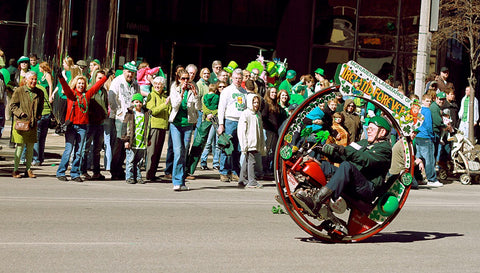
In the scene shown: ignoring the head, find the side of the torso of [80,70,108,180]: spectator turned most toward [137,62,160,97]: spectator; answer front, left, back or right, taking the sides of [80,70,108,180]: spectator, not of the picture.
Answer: left

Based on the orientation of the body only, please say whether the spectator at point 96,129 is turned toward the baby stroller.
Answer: no

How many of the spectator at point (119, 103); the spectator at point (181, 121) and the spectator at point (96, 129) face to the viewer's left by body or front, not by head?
0

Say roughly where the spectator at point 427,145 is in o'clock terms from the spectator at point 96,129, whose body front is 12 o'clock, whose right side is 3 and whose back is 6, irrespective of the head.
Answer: the spectator at point 427,145 is roughly at 10 o'clock from the spectator at point 96,129.

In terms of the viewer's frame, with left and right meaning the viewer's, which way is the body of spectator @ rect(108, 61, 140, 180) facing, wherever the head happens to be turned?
facing the viewer and to the right of the viewer

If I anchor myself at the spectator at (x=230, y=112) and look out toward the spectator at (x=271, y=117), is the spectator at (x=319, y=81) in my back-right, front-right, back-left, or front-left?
front-left

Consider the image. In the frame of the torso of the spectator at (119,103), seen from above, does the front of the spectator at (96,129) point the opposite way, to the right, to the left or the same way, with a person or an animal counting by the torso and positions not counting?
the same way

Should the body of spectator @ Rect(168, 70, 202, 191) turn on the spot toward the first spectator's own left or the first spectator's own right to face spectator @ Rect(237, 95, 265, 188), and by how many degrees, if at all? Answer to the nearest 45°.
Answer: approximately 135° to the first spectator's own left

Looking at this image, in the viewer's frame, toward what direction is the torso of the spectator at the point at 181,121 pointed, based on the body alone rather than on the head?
toward the camera

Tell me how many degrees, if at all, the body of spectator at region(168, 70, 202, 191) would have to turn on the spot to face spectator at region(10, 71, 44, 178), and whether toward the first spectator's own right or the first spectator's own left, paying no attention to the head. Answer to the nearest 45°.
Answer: approximately 90° to the first spectator's own right

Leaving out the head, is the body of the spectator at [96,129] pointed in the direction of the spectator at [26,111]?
no

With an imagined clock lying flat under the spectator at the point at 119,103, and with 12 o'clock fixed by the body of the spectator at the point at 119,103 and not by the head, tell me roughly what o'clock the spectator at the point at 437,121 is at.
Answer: the spectator at the point at 437,121 is roughly at 10 o'clock from the spectator at the point at 119,103.

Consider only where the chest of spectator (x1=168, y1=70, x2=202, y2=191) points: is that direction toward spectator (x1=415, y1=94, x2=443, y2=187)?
no

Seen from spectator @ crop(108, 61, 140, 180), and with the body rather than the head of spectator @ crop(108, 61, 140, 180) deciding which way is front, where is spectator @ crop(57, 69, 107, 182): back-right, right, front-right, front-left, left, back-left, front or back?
right

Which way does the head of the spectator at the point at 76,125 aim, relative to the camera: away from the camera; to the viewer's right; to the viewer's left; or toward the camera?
toward the camera

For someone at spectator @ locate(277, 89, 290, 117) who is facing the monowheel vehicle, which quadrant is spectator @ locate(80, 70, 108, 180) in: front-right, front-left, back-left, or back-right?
front-right

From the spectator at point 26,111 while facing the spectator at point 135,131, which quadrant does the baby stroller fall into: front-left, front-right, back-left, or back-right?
front-left
